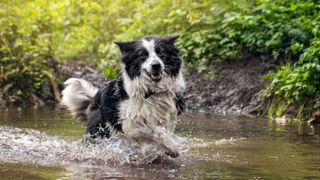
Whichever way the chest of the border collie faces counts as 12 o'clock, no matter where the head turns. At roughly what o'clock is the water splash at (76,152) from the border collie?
The water splash is roughly at 4 o'clock from the border collie.

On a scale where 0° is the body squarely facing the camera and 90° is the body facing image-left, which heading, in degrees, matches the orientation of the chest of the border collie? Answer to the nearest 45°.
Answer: approximately 315°
